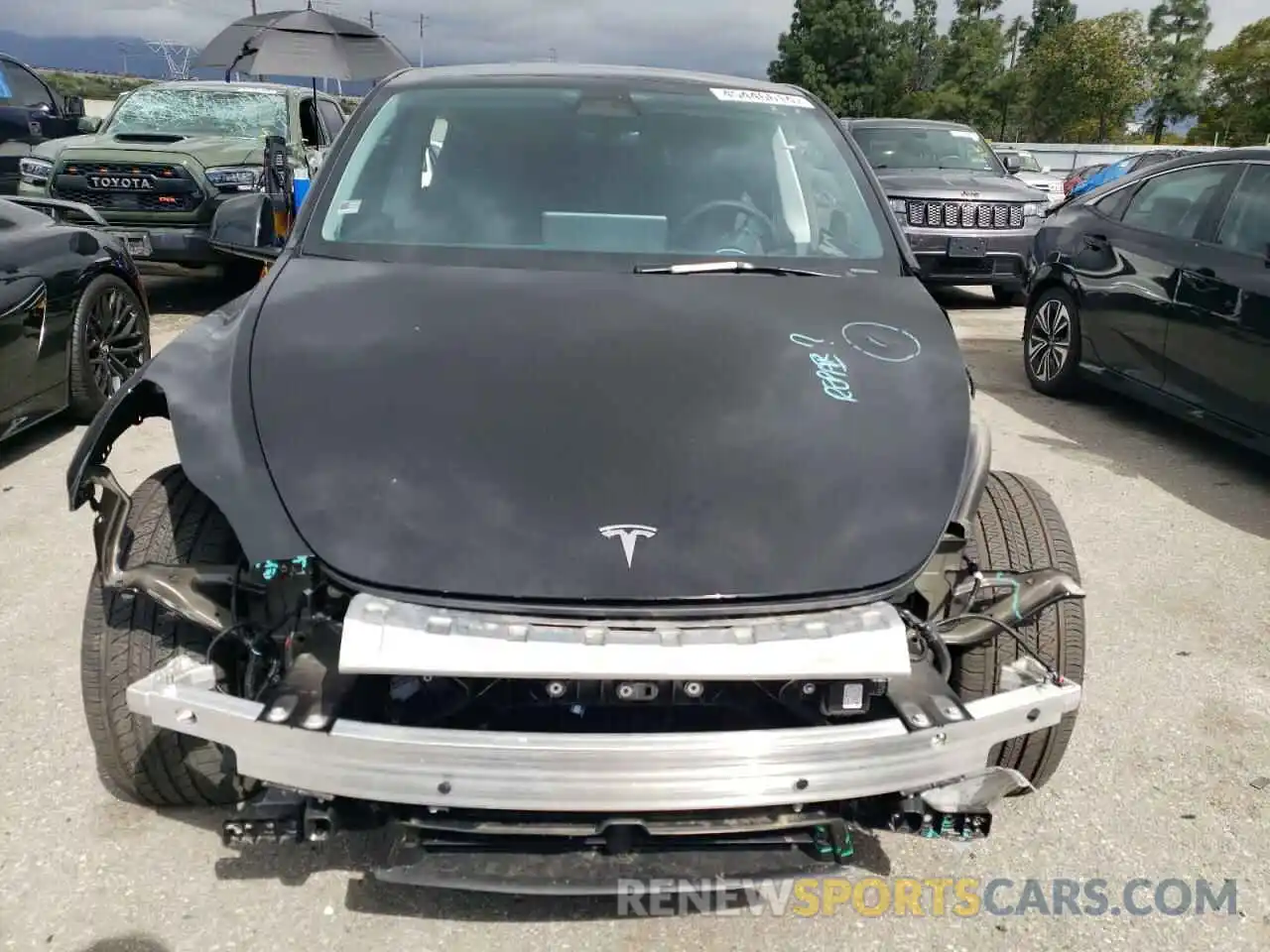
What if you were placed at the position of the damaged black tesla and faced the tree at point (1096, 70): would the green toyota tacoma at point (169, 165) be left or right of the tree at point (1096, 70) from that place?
left

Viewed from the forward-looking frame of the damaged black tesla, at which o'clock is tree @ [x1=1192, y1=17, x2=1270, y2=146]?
The tree is roughly at 7 o'clock from the damaged black tesla.

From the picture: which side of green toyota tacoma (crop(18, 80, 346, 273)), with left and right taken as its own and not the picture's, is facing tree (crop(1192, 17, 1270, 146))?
back

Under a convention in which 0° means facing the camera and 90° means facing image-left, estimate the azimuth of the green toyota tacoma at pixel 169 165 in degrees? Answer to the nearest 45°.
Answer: approximately 45°

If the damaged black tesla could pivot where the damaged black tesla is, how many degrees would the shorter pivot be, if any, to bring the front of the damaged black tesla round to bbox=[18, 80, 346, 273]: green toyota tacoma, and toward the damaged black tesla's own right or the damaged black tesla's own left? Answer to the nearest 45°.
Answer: approximately 135° to the damaged black tesla's own right

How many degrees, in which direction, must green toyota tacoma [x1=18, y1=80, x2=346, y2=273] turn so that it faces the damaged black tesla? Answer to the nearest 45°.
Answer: approximately 45° to its left
